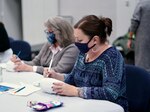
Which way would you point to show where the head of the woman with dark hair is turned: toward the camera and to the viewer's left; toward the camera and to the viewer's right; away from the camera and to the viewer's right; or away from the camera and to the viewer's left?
toward the camera and to the viewer's left

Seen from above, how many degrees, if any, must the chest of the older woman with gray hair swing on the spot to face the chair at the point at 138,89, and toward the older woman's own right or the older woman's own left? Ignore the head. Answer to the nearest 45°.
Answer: approximately 90° to the older woman's own left

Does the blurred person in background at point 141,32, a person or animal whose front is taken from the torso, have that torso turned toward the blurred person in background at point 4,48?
no

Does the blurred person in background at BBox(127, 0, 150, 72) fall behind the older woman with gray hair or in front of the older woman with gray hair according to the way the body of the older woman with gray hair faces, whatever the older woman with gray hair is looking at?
behind

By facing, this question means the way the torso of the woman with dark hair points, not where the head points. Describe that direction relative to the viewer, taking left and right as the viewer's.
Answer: facing the viewer and to the left of the viewer

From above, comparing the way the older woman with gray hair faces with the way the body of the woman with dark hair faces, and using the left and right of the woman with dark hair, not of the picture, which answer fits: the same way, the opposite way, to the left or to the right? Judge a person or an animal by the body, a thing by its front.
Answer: the same way

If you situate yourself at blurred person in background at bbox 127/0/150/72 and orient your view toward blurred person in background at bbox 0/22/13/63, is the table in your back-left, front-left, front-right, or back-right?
front-left

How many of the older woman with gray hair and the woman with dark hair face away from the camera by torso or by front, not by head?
0

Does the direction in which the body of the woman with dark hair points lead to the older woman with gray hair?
no

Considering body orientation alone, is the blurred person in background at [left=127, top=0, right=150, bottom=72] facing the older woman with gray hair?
no

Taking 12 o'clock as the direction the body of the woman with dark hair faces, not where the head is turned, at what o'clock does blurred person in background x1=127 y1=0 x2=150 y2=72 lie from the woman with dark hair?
The blurred person in background is roughly at 5 o'clock from the woman with dark hair.
